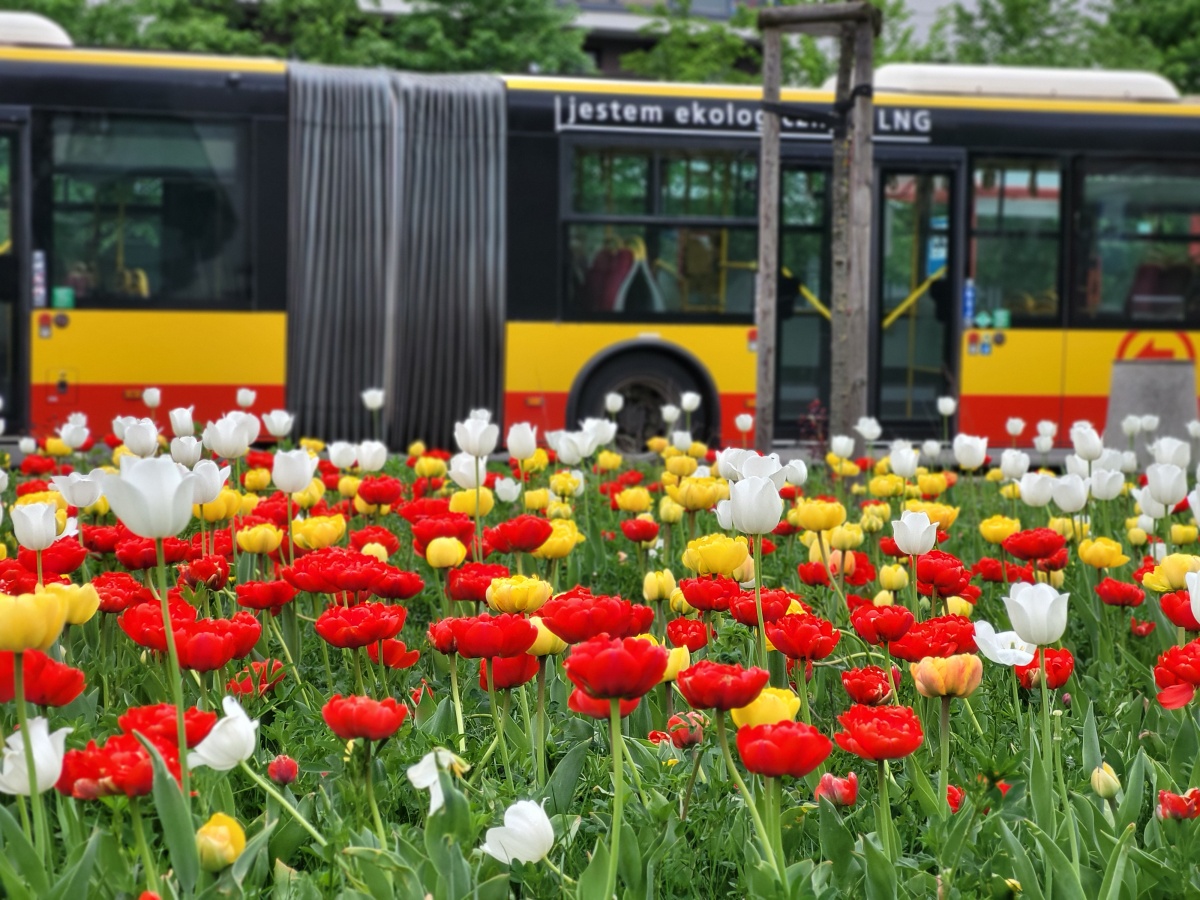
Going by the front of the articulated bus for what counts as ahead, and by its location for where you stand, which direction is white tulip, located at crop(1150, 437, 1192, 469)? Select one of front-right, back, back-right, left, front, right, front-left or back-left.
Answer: right

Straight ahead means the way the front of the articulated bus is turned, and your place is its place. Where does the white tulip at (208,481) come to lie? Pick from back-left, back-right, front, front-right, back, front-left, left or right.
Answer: right

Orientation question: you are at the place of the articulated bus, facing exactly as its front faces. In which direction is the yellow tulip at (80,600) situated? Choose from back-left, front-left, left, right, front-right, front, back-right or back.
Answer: right

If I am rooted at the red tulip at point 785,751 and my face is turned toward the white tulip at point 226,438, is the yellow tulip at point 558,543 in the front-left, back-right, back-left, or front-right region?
front-right

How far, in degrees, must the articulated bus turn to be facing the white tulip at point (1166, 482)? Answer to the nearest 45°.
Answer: approximately 90° to its right

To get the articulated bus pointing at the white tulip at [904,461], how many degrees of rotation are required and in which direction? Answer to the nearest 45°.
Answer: approximately 90° to its right

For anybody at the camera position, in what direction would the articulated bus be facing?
facing to the right of the viewer

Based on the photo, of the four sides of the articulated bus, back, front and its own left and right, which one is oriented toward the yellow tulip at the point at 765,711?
right

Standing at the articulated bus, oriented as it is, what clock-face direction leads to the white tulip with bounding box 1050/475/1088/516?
The white tulip is roughly at 3 o'clock from the articulated bus.

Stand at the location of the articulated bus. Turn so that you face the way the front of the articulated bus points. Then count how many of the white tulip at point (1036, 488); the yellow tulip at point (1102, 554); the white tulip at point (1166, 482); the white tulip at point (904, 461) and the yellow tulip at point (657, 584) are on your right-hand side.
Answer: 5

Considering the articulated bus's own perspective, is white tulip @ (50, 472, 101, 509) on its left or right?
on its right

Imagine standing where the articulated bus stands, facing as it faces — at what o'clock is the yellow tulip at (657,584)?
The yellow tulip is roughly at 3 o'clock from the articulated bus.

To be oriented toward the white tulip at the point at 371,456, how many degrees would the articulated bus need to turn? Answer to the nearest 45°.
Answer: approximately 90° to its right

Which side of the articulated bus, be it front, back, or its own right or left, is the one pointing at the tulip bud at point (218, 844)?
right

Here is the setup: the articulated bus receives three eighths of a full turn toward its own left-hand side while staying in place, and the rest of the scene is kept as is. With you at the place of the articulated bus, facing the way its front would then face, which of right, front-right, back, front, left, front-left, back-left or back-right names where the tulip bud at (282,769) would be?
back-left

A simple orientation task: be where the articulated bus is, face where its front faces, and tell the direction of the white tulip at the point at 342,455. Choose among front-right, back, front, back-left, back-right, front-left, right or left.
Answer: right

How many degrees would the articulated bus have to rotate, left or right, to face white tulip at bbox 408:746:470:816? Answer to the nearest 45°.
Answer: approximately 90° to its right

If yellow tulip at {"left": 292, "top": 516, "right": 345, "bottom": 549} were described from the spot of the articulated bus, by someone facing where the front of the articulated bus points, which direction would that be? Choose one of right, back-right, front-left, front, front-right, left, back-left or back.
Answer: right
